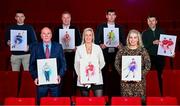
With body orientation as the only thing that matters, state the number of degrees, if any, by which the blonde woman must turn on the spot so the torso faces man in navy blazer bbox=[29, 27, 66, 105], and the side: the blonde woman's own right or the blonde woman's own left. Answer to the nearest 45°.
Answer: approximately 90° to the blonde woman's own right

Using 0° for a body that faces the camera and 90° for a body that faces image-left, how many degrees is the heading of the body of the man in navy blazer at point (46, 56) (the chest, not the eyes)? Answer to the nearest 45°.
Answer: approximately 0°

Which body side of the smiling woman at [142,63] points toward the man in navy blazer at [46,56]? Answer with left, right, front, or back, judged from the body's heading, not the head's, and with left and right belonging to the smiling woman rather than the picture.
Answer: right

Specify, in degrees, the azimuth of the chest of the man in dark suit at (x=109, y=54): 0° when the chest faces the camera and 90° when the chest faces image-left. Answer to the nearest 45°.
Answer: approximately 0°

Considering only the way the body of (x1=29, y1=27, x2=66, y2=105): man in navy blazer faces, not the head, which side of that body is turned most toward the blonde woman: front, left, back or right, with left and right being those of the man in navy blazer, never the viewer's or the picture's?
left

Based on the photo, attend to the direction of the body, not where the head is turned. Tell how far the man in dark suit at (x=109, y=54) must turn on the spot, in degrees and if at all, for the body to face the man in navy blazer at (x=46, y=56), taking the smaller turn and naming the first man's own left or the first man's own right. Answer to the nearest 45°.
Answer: approximately 45° to the first man's own right

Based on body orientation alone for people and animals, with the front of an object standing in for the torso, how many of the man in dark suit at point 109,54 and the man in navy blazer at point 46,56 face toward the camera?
2
